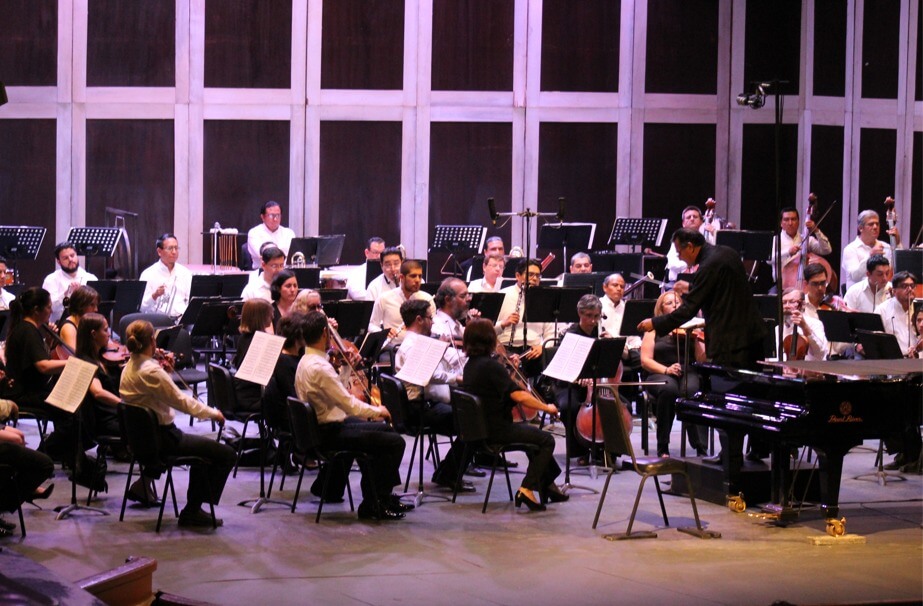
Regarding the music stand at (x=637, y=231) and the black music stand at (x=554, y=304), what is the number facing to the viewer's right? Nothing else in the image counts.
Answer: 0

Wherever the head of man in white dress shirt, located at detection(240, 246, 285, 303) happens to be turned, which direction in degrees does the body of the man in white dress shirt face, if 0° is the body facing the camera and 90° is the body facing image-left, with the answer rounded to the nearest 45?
approximately 315°

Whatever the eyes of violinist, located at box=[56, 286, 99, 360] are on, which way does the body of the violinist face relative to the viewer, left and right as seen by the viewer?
facing to the right of the viewer

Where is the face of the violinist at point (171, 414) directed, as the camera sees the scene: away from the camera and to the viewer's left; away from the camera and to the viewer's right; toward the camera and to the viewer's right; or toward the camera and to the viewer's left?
away from the camera and to the viewer's right

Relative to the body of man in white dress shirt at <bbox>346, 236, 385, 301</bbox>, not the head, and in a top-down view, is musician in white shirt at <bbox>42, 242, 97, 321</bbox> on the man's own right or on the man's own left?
on the man's own right

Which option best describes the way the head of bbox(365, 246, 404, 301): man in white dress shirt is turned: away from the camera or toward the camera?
toward the camera

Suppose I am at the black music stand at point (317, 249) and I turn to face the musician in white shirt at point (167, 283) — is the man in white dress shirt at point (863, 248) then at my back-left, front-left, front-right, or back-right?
back-left

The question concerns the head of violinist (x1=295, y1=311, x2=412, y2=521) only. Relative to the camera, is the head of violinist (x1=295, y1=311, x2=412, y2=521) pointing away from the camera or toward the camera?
away from the camera

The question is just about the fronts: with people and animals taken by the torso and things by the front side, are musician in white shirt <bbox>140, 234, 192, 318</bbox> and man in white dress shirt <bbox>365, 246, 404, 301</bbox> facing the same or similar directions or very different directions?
same or similar directions

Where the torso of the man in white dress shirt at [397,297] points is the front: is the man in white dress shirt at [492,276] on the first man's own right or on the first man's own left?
on the first man's own left

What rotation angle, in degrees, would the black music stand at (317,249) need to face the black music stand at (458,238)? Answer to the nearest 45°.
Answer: approximately 90° to its right

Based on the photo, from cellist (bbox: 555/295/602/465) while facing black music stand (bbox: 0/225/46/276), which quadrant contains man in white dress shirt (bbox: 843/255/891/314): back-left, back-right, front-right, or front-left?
back-right
